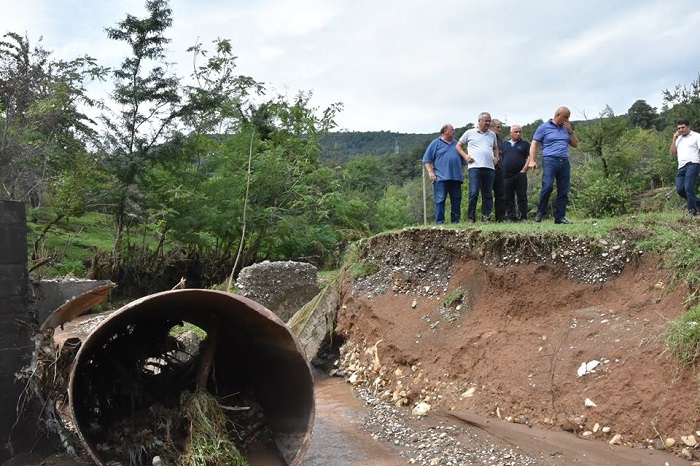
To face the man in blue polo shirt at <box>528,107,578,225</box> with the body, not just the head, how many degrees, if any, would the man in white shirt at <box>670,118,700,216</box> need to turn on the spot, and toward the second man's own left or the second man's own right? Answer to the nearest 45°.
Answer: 0° — they already face them

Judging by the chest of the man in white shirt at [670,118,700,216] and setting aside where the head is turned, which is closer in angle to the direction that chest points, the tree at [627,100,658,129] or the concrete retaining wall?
the concrete retaining wall

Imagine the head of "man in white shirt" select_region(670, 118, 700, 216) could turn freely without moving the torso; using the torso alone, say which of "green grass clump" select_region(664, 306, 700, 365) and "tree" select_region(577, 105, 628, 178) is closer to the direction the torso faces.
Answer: the green grass clump

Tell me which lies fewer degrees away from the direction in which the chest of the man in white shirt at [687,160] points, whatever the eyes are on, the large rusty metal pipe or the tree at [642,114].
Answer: the large rusty metal pipe

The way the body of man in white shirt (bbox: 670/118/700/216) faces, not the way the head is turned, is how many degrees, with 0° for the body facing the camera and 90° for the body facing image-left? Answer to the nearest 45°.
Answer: approximately 45°

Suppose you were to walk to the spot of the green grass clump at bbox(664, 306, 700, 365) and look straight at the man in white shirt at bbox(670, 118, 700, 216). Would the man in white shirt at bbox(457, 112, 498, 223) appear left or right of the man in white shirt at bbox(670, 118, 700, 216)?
left
